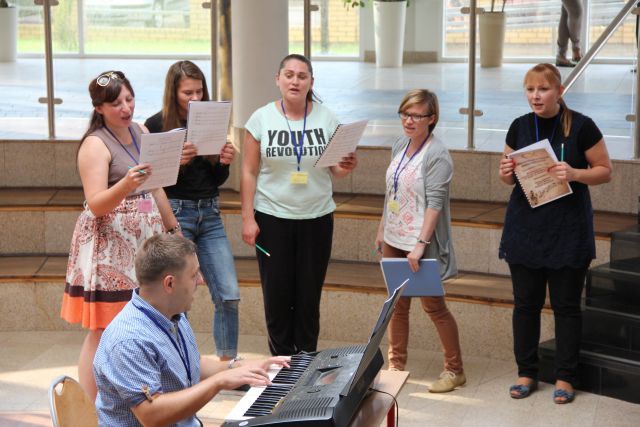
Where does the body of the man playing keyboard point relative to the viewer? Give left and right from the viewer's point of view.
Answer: facing to the right of the viewer

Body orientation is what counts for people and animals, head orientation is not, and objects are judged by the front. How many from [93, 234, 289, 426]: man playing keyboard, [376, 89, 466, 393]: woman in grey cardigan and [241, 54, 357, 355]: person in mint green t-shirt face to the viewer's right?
1

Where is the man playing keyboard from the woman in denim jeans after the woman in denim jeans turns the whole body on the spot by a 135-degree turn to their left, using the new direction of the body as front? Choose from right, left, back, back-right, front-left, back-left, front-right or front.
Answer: back

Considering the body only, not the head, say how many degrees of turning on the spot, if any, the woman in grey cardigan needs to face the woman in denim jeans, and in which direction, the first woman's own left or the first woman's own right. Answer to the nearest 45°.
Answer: approximately 45° to the first woman's own right

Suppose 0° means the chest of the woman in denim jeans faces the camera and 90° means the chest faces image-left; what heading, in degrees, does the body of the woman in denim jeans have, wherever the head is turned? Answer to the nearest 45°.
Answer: approximately 315°

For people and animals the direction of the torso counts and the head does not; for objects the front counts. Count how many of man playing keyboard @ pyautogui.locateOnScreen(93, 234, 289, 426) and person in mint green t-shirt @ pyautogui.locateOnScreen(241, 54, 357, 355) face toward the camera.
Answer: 1

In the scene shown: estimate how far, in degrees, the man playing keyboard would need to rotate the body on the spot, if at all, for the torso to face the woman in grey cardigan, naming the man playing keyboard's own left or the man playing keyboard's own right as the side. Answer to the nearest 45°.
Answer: approximately 45° to the man playing keyboard's own left

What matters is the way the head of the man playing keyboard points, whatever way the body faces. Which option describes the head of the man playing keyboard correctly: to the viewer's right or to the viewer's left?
to the viewer's right

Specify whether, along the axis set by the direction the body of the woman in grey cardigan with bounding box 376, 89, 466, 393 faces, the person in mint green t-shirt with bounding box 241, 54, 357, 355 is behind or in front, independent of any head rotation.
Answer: in front

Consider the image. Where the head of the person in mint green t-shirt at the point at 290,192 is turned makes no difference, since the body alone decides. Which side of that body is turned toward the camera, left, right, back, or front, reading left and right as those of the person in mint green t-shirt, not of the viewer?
front

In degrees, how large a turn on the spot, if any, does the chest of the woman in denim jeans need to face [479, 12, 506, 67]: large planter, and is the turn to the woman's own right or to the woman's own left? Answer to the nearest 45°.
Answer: approximately 90° to the woman's own left

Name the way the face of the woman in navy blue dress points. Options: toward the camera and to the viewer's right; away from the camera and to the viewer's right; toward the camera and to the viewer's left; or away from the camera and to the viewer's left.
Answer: toward the camera and to the viewer's left

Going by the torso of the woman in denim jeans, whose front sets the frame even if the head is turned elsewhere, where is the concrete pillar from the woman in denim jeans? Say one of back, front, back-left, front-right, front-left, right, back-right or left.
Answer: back-left

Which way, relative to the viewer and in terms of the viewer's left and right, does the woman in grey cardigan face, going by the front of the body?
facing the viewer and to the left of the viewer
